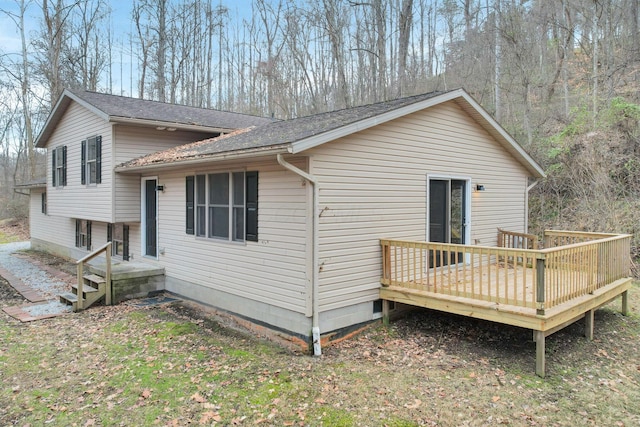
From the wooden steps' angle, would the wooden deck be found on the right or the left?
on its left

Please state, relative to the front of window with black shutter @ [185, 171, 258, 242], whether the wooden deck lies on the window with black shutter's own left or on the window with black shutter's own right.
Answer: on the window with black shutter's own left

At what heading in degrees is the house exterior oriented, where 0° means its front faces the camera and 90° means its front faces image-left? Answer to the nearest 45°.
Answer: approximately 45°

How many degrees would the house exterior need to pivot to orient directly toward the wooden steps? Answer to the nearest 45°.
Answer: approximately 45° to its right

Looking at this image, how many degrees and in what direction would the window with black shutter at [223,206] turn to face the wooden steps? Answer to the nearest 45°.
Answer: approximately 90° to its right

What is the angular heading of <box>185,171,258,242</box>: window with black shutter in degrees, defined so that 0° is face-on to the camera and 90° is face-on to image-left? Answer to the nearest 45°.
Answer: approximately 45°
